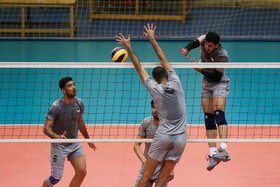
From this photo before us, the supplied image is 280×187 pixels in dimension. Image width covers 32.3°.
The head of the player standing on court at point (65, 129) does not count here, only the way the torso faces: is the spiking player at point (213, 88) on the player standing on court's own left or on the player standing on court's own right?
on the player standing on court's own left

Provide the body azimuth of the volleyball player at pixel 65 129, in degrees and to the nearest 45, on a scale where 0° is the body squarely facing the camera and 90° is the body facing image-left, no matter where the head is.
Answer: approximately 315°

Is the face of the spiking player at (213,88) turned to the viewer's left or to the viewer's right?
to the viewer's left
